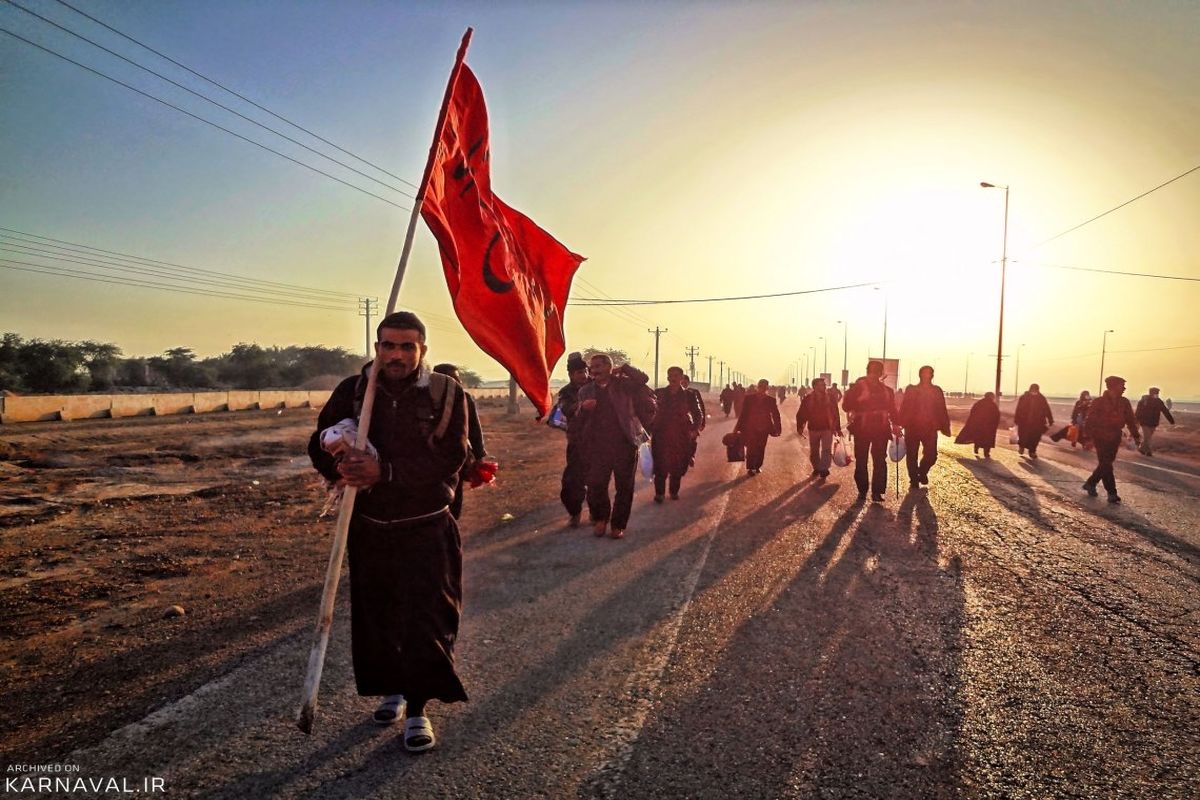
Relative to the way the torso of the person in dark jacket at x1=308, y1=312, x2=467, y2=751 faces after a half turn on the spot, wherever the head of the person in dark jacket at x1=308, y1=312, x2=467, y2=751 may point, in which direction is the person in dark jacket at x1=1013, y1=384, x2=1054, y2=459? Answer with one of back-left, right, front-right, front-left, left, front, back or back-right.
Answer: front-right

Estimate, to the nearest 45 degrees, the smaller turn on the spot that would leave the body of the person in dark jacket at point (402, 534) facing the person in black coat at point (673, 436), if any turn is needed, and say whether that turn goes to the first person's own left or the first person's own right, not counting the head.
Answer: approximately 135° to the first person's own left

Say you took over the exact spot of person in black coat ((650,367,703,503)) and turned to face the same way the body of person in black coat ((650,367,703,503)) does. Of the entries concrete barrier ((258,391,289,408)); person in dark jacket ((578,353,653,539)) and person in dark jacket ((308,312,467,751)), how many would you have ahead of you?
2

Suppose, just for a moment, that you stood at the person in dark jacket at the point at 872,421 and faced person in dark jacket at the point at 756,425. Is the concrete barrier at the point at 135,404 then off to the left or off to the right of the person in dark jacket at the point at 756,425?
left

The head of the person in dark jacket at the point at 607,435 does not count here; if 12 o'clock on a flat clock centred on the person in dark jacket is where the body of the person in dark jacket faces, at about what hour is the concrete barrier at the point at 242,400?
The concrete barrier is roughly at 5 o'clock from the person in dark jacket.

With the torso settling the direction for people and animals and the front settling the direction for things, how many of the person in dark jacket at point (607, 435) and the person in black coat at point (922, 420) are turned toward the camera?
2

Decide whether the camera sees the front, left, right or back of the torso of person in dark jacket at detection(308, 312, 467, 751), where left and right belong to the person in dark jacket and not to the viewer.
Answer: front

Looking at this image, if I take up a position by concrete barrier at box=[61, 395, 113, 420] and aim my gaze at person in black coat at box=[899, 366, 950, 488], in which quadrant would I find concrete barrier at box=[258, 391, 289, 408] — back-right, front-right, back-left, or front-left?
back-left

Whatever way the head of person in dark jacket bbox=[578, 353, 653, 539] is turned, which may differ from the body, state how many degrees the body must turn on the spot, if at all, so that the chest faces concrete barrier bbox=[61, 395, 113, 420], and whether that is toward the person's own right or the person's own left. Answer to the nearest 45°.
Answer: approximately 135° to the person's own right

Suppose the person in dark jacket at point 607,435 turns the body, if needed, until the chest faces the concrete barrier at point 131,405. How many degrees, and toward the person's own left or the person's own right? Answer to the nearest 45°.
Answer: approximately 135° to the person's own right
